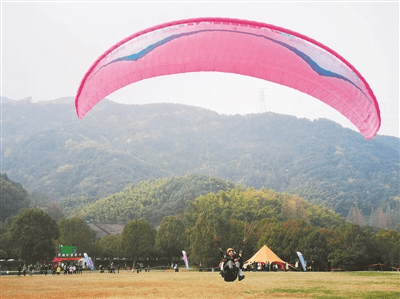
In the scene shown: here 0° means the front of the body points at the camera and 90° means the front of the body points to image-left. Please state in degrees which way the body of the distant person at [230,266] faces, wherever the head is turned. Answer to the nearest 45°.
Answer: approximately 0°
